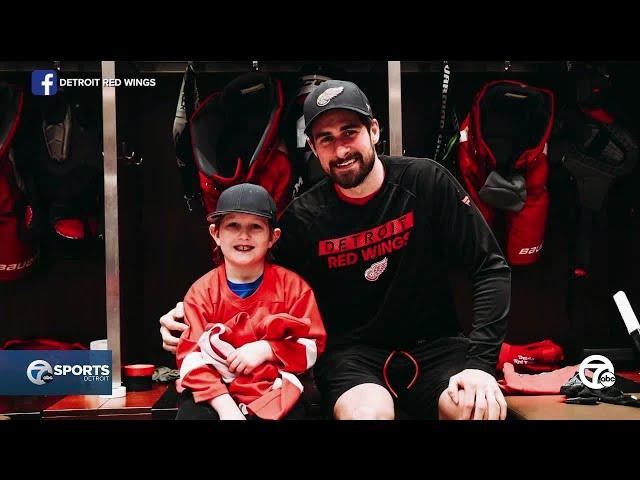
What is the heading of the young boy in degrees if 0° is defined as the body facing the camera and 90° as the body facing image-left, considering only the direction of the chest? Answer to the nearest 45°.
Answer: approximately 0°

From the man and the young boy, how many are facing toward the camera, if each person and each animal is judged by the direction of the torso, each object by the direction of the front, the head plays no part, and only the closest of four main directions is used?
2

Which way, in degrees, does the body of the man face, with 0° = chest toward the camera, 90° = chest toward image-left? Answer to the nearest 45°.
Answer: approximately 0°
